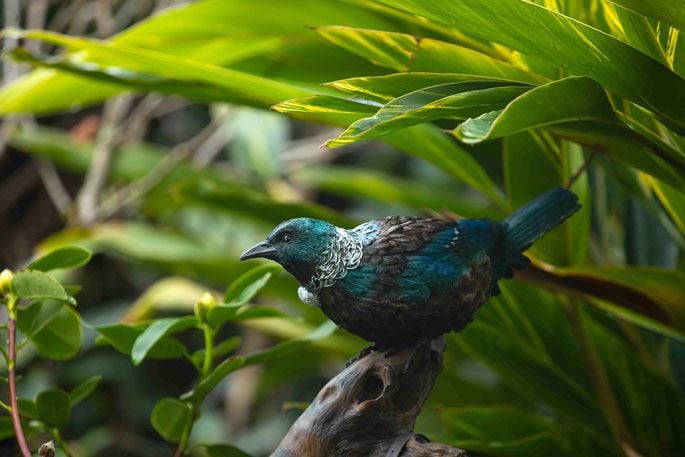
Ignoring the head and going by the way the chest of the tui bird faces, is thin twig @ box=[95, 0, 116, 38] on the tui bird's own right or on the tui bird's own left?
on the tui bird's own right

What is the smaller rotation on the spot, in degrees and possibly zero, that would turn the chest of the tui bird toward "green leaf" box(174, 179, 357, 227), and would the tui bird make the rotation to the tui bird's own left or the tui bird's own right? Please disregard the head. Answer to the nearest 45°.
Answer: approximately 45° to the tui bird's own right

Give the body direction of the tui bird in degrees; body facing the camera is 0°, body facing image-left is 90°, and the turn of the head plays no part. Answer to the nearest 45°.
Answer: approximately 90°

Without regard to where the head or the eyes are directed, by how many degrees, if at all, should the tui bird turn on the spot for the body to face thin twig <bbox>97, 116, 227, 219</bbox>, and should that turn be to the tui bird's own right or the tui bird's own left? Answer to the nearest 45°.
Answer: approximately 45° to the tui bird's own right

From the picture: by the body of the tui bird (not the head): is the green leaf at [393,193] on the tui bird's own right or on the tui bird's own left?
on the tui bird's own right
